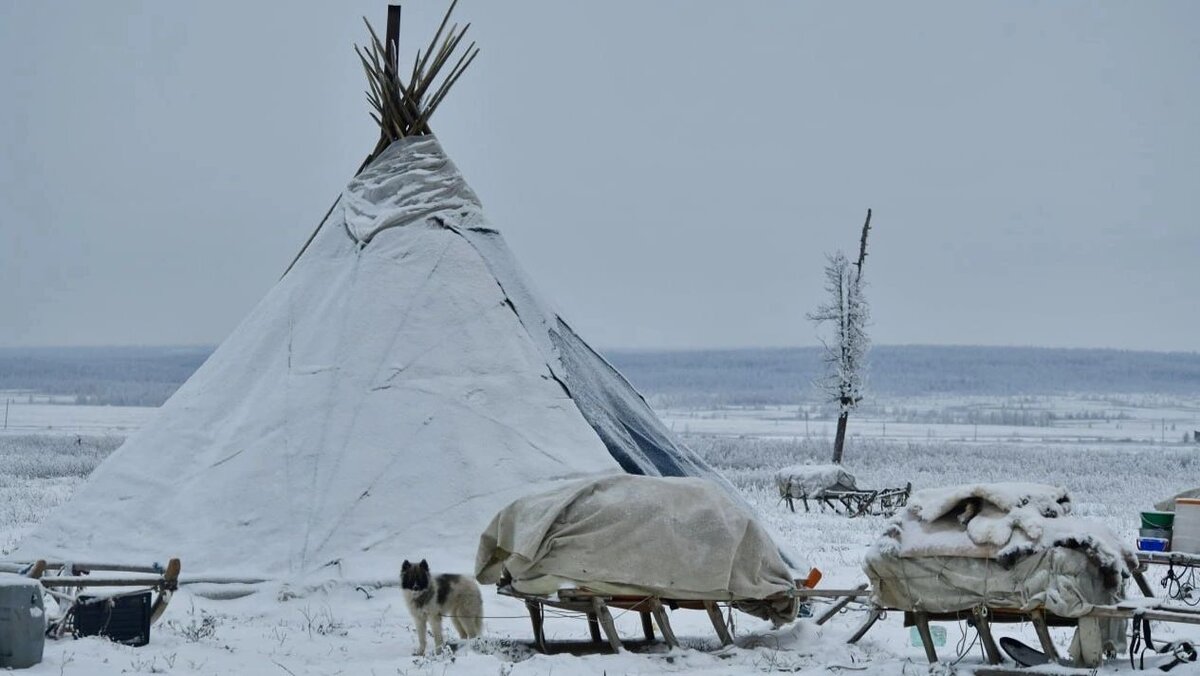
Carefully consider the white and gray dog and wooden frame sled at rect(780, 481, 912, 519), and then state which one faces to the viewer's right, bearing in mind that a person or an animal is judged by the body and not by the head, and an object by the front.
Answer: the wooden frame sled

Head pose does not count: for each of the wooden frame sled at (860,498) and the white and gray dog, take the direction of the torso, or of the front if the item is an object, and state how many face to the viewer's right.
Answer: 1

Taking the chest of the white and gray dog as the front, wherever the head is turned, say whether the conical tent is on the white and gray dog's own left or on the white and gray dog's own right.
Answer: on the white and gray dog's own right

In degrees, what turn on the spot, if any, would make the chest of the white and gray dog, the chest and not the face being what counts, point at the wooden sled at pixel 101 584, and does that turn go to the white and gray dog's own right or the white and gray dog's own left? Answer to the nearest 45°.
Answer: approximately 45° to the white and gray dog's own right

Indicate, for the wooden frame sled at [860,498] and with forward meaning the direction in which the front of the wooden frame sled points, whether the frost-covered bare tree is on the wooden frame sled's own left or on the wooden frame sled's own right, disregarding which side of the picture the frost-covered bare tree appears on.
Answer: on the wooden frame sled's own left

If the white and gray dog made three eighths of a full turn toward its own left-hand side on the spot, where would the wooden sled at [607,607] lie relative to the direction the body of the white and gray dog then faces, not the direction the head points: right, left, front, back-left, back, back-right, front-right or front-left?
front

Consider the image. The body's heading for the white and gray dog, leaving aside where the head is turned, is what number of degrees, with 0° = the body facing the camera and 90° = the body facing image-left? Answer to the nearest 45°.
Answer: approximately 45°

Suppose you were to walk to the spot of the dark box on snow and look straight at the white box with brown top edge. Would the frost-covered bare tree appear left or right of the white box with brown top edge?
left

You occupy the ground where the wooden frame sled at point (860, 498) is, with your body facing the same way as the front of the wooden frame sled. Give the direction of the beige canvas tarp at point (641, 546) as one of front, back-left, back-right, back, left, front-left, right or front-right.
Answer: right

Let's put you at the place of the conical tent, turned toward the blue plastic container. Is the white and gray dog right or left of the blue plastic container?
right

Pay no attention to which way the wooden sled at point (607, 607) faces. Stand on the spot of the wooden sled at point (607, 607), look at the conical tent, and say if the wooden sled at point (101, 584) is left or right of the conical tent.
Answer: left

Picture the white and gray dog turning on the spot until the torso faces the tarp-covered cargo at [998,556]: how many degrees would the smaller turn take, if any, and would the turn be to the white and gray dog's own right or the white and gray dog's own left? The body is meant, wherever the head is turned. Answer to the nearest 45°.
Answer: approximately 135° to the white and gray dog's own left

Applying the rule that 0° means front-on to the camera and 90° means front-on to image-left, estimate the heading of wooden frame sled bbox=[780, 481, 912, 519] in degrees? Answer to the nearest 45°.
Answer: approximately 270°
